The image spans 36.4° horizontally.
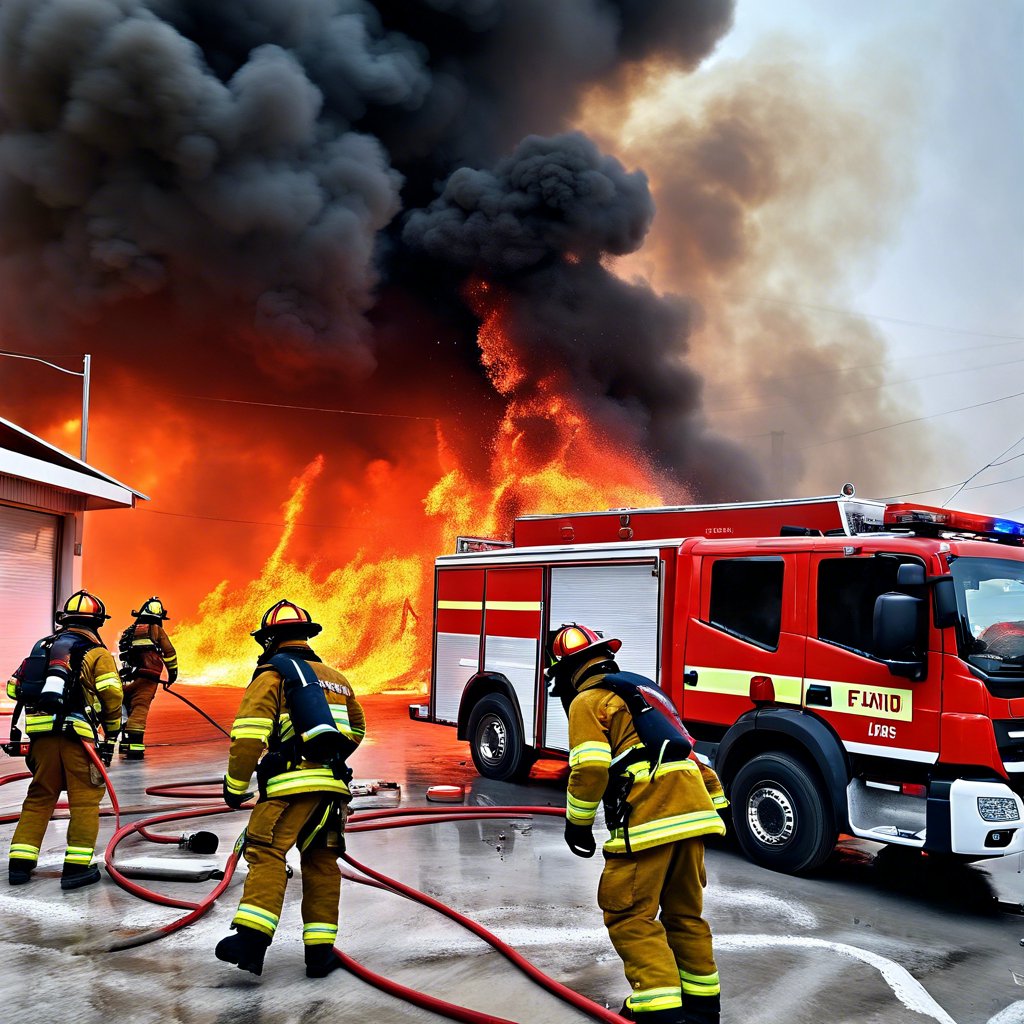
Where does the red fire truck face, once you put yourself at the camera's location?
facing the viewer and to the right of the viewer

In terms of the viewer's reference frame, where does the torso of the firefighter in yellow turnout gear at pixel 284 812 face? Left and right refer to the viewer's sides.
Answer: facing away from the viewer and to the left of the viewer

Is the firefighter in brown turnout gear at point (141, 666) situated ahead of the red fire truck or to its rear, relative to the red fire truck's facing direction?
to the rear

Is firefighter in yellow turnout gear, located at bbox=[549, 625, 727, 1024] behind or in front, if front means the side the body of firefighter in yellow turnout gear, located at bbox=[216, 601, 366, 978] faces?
behind

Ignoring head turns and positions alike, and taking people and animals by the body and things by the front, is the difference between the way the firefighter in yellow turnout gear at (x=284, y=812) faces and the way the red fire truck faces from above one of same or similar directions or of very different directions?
very different directions

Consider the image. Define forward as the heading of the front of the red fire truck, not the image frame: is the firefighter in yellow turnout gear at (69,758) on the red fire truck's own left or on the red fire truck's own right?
on the red fire truck's own right
